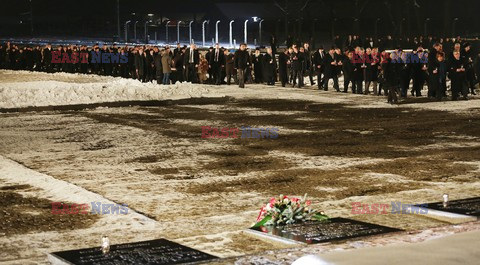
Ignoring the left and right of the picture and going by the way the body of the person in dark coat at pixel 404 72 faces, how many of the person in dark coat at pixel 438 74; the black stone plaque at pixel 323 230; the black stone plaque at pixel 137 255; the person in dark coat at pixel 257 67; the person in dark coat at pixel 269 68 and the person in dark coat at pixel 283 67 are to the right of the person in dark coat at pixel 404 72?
3

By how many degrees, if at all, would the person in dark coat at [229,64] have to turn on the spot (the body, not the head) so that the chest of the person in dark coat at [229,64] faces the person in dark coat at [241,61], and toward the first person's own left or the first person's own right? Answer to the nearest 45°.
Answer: approximately 45° to the first person's own left

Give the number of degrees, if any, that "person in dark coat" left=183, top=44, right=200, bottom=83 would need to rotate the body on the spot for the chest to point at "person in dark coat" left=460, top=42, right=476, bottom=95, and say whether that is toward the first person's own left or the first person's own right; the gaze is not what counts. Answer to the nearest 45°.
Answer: approximately 45° to the first person's own left

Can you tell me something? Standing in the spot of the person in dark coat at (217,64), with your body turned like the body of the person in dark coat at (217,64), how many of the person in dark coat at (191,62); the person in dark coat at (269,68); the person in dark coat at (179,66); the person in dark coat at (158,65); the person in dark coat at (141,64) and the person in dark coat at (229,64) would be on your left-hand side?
2

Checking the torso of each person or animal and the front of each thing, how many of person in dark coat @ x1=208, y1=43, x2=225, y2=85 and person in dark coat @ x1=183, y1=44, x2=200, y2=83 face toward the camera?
2

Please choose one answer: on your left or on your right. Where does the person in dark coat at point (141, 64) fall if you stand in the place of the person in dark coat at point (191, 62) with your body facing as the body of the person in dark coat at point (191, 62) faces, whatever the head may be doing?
on your right

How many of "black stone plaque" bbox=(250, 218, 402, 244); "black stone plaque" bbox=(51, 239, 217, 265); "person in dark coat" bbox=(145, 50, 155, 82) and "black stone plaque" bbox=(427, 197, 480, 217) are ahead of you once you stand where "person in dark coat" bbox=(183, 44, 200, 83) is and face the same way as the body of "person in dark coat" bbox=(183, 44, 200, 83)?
3

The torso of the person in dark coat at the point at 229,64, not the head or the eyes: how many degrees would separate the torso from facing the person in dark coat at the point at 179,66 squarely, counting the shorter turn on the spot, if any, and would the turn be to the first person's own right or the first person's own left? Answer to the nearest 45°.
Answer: approximately 45° to the first person's own right

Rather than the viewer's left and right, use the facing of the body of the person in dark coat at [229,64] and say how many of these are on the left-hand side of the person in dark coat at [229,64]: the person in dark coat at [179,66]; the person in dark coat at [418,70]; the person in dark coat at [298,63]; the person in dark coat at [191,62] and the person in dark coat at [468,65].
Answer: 3

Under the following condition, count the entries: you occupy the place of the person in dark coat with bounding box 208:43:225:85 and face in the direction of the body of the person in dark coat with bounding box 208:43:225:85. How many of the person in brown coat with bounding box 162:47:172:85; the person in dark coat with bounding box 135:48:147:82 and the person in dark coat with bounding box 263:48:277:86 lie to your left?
1
